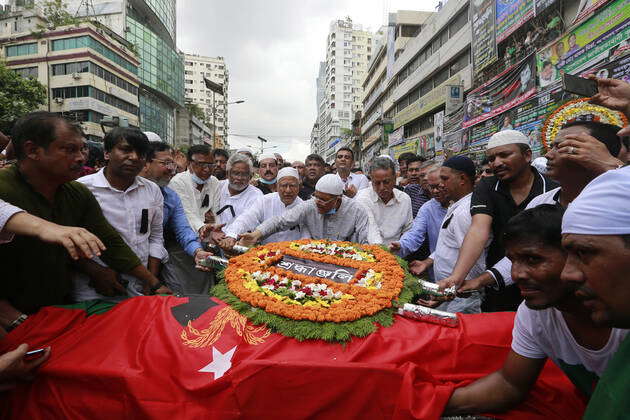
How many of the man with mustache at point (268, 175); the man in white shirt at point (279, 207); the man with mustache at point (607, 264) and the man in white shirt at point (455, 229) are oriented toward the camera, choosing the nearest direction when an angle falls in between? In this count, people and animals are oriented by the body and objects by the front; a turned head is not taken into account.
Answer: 2

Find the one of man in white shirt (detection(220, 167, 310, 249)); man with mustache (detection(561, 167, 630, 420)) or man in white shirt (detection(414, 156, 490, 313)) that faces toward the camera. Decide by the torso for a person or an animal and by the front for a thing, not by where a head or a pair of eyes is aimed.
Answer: man in white shirt (detection(220, 167, 310, 249))

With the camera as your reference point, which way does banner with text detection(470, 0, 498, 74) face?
facing the viewer and to the left of the viewer

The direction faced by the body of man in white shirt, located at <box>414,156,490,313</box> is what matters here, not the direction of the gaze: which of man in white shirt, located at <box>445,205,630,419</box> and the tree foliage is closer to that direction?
the tree foliage

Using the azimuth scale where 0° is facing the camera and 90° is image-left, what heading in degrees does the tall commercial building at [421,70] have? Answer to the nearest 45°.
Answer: approximately 45°

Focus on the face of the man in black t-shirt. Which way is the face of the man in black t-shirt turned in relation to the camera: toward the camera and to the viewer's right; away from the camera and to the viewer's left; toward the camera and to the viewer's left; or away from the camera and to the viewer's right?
toward the camera and to the viewer's left

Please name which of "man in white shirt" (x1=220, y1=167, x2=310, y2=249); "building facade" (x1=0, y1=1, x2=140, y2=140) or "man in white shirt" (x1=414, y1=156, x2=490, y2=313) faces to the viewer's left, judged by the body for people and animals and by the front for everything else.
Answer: "man in white shirt" (x1=414, y1=156, x2=490, y2=313)

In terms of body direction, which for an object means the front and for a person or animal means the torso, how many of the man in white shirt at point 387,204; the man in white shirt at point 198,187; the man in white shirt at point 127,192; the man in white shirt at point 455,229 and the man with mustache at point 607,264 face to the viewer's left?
2

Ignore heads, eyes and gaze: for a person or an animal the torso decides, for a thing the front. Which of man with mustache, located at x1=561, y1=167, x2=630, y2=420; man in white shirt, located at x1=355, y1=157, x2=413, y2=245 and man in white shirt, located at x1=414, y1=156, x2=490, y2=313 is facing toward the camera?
man in white shirt, located at x1=355, y1=157, x2=413, y2=245

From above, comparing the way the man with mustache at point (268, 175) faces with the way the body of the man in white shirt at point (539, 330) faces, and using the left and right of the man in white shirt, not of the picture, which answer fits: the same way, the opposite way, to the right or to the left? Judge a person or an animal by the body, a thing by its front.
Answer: to the left

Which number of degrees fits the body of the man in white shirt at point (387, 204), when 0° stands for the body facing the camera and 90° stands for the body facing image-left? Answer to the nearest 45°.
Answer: approximately 0°

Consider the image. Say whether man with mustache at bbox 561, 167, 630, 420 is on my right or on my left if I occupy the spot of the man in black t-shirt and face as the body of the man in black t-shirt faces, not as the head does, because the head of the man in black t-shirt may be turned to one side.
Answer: on my left

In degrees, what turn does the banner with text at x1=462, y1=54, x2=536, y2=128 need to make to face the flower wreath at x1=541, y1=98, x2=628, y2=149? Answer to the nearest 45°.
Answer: approximately 45° to its left
